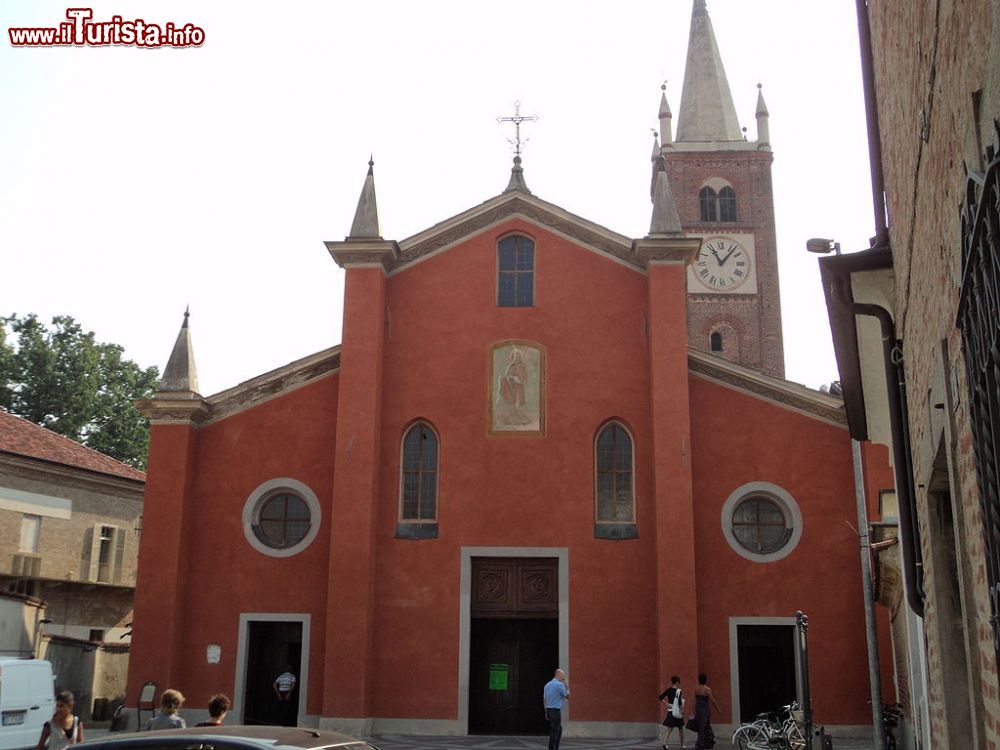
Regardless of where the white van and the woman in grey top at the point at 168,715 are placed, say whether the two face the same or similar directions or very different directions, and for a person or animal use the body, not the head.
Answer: same or similar directions

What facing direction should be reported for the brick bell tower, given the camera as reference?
facing the viewer

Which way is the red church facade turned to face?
toward the camera

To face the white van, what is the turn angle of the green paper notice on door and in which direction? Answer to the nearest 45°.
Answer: approximately 45° to its right

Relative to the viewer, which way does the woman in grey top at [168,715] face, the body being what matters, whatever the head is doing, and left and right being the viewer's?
facing away from the viewer

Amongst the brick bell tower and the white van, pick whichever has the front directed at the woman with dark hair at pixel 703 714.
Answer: the brick bell tower

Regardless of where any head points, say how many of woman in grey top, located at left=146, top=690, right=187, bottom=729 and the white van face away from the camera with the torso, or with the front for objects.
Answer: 2

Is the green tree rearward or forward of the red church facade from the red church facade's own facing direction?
rearward

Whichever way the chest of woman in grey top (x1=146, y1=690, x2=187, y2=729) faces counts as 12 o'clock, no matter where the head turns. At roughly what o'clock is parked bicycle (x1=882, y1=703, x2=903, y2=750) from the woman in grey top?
The parked bicycle is roughly at 2 o'clock from the woman in grey top.

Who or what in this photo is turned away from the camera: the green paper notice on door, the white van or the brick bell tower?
the white van

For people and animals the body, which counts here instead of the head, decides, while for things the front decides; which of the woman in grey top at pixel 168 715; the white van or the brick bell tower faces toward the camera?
the brick bell tower

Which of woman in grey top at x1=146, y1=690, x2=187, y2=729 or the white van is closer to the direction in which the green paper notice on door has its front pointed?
the woman in grey top

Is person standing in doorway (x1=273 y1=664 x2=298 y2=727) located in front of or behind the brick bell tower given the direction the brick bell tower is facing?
in front

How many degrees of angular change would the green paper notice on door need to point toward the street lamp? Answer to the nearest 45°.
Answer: approximately 45° to its left

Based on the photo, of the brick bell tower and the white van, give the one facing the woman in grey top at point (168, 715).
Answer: the brick bell tower

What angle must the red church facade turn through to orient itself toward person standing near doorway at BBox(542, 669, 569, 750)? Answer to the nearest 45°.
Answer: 0° — it already faces them
